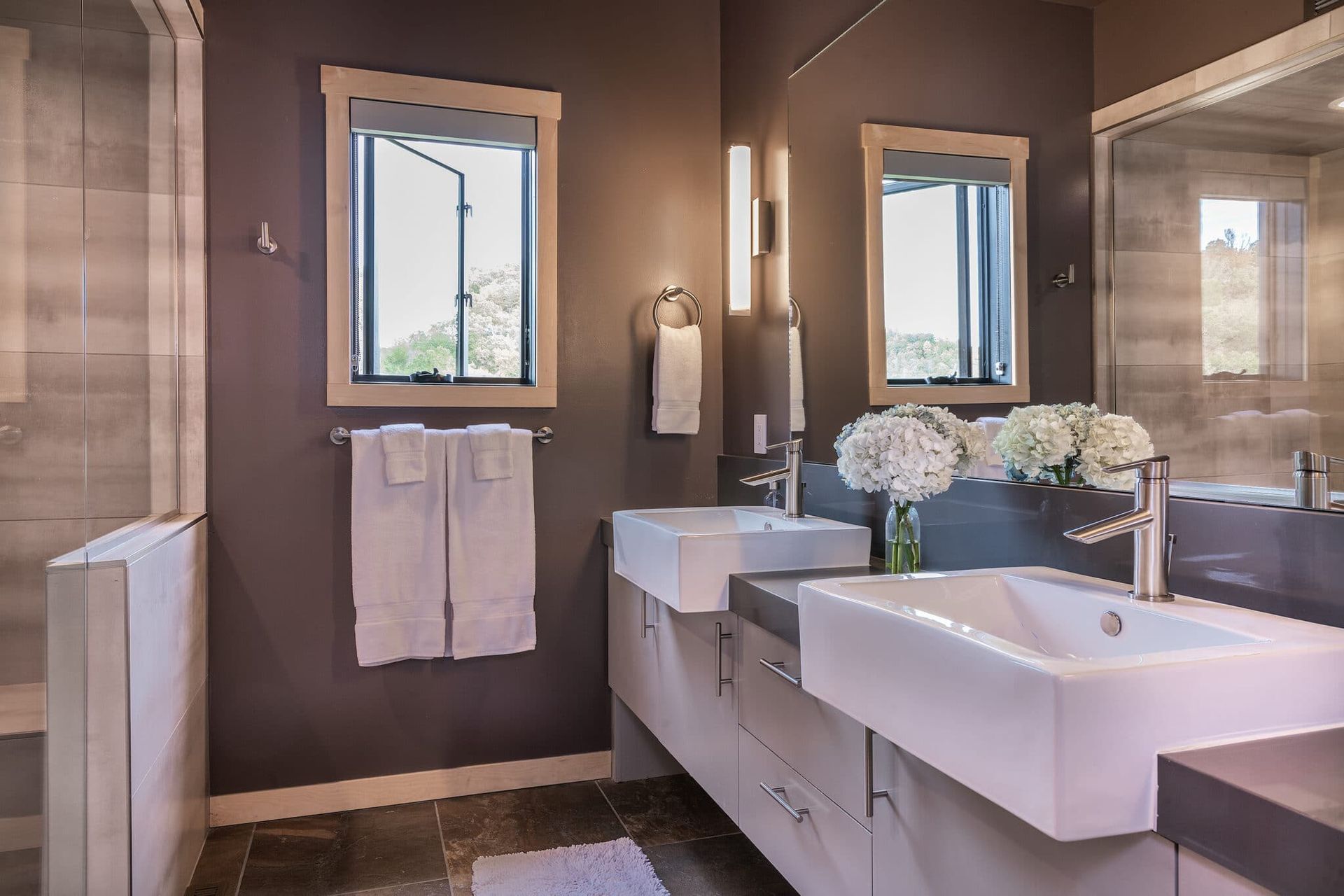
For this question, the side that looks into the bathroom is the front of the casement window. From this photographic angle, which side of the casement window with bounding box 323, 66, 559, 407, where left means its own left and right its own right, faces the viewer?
front

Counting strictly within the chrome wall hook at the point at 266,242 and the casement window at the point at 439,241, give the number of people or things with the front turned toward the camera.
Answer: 2

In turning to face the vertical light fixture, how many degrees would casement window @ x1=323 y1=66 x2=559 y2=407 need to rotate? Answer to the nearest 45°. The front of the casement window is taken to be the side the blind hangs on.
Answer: approximately 90° to its left

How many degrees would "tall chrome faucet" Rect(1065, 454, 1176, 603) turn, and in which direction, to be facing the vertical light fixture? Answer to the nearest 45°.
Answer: approximately 90° to its right

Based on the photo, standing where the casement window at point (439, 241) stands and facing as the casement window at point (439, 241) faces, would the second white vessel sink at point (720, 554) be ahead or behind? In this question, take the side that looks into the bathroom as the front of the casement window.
ahead

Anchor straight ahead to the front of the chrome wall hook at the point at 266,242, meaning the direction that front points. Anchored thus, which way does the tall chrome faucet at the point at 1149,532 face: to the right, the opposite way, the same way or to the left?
to the right

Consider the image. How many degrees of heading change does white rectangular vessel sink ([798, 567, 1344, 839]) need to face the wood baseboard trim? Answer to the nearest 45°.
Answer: approximately 90° to its right

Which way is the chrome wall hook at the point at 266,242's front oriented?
toward the camera

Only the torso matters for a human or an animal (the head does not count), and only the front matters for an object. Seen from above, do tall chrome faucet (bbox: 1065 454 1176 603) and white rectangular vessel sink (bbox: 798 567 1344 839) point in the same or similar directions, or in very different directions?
same or similar directions

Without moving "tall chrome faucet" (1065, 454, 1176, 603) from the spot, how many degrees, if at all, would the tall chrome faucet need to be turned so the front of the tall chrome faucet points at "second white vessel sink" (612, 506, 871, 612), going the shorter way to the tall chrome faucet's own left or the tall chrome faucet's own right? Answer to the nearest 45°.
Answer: approximately 90° to the tall chrome faucet's own right

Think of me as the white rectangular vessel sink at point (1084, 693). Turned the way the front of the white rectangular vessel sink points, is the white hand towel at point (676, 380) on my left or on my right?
on my right

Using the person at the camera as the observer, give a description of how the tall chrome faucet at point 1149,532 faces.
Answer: facing the viewer and to the left of the viewer

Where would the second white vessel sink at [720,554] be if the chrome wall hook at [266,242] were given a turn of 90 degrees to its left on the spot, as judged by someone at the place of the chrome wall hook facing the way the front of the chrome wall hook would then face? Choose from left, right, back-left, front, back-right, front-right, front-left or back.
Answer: front-right
